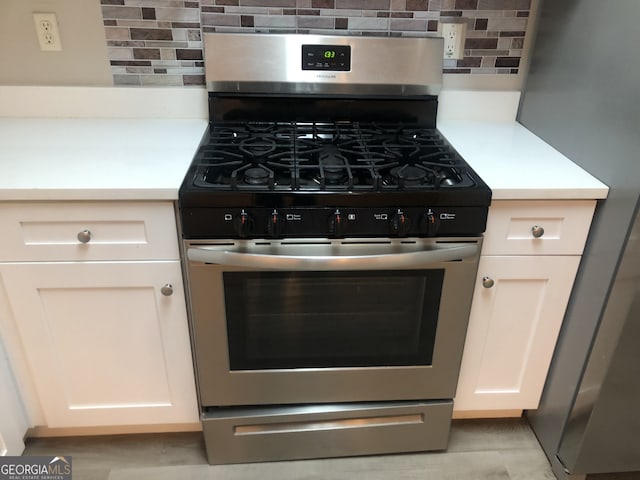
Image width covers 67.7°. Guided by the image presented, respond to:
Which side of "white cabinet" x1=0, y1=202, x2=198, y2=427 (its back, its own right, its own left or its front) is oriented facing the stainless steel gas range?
left

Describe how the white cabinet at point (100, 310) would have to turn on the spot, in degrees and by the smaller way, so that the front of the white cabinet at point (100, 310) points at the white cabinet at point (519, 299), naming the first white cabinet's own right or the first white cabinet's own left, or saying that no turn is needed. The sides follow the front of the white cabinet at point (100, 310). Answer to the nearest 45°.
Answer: approximately 45° to the first white cabinet's own left

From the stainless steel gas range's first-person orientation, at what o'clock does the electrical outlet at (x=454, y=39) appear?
The electrical outlet is roughly at 7 o'clock from the stainless steel gas range.

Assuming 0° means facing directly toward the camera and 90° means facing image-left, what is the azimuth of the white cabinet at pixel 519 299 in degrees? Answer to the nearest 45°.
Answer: approximately 0°

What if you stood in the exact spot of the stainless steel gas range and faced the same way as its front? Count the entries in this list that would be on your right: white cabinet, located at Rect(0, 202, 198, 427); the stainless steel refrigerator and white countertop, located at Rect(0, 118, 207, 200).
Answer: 2

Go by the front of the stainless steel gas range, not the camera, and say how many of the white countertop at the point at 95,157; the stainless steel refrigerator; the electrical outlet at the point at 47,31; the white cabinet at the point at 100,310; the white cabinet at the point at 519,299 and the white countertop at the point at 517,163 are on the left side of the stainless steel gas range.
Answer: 3

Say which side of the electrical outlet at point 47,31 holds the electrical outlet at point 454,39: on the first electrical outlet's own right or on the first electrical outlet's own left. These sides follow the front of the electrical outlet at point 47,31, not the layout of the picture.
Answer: on the first electrical outlet's own left
